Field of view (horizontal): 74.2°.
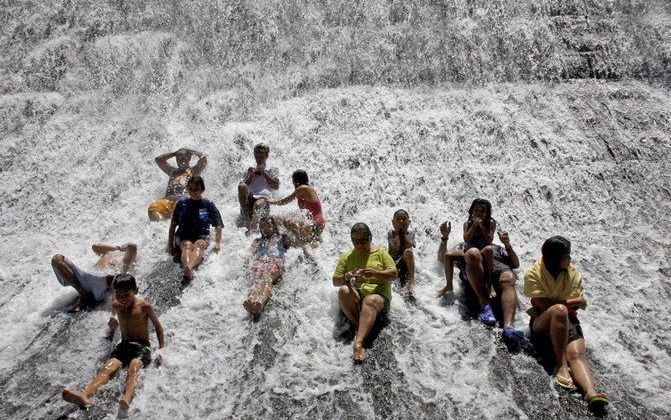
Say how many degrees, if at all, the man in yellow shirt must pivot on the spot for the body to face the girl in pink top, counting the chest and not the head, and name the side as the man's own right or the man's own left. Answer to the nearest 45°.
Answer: approximately 135° to the man's own right

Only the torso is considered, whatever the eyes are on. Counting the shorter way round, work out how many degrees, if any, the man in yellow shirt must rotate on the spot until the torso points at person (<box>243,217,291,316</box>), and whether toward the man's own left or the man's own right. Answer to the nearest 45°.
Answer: approximately 135° to the man's own right

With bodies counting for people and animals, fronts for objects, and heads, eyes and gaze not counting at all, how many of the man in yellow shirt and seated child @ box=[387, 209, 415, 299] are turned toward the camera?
2

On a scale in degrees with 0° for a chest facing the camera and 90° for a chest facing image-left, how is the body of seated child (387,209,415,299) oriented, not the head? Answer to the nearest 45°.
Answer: approximately 0°

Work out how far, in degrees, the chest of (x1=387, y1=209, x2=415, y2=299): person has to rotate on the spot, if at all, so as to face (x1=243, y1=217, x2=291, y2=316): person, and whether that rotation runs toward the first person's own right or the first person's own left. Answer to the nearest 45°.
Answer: approximately 90° to the first person's own right

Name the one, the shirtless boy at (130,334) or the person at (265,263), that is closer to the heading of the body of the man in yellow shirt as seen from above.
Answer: the shirtless boy

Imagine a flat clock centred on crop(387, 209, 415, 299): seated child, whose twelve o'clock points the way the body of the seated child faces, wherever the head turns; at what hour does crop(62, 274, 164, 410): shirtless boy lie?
The shirtless boy is roughly at 2 o'clock from the seated child.

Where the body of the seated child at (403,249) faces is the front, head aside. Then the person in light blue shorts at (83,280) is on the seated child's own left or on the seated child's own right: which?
on the seated child's own right

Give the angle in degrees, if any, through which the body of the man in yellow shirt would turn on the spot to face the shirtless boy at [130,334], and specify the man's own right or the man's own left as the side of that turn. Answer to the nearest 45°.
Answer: approximately 90° to the man's own right

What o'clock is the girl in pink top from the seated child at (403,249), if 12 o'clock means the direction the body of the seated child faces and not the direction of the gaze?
The girl in pink top is roughly at 4 o'clock from the seated child.
